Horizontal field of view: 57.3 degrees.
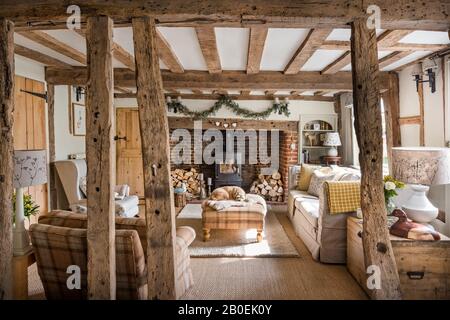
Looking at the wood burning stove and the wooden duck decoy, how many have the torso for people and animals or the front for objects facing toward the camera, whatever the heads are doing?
1

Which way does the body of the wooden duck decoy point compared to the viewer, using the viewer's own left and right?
facing to the left of the viewer

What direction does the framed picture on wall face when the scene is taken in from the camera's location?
facing the viewer and to the right of the viewer

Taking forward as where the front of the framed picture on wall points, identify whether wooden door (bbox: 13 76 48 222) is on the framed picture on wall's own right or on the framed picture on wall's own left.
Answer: on the framed picture on wall's own right

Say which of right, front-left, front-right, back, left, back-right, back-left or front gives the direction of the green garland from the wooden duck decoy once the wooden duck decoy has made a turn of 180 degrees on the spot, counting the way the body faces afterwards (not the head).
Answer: back-left

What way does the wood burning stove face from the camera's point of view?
toward the camera

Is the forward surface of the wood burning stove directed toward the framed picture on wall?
no

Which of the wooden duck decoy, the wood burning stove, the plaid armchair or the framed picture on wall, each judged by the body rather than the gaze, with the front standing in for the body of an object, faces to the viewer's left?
the wooden duck decoy

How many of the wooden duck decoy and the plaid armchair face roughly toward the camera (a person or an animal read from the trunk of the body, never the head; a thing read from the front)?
0

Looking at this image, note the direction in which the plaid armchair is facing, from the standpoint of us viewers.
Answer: facing away from the viewer and to the right of the viewer

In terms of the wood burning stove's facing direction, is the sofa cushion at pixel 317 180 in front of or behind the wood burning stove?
in front

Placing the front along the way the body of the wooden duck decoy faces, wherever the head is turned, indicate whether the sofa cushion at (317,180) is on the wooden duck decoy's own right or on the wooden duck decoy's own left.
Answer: on the wooden duck decoy's own right

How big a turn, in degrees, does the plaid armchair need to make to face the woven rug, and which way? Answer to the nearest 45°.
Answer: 0° — it already faces it

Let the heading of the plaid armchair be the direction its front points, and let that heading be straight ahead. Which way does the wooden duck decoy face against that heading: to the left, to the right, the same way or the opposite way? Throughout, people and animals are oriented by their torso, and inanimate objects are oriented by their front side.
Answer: to the left

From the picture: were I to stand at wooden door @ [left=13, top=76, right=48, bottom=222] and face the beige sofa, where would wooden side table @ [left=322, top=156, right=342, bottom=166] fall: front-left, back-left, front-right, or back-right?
front-left

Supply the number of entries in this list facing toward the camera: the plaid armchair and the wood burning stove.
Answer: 1
